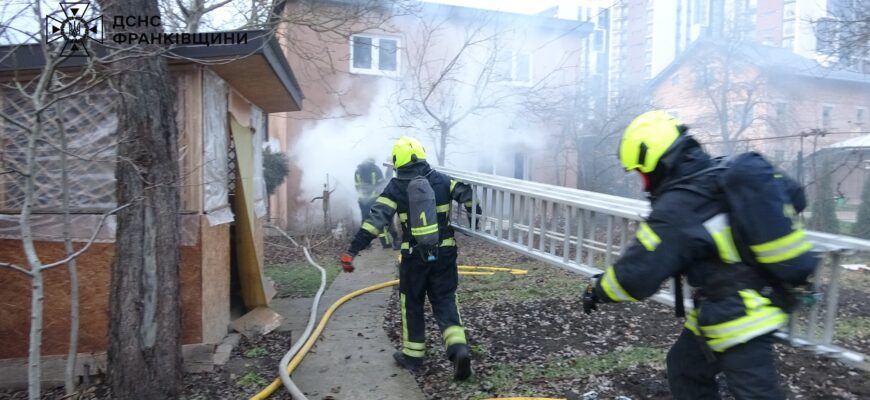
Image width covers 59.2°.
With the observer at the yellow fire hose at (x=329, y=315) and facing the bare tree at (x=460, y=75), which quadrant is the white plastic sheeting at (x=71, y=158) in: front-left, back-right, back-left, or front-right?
back-left

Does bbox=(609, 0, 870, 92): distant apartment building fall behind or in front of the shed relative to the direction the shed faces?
in front

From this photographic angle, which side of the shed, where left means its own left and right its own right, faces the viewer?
right

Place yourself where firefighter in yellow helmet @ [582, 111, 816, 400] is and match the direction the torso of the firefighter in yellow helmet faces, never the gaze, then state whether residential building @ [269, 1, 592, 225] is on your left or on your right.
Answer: on your right

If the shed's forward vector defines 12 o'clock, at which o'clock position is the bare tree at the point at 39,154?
The bare tree is roughly at 3 o'clock from the shed.

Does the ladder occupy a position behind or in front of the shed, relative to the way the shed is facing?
in front

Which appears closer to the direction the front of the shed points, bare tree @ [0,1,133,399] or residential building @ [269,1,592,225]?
the residential building

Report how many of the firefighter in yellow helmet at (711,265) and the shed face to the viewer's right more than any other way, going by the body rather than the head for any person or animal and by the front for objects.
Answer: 1

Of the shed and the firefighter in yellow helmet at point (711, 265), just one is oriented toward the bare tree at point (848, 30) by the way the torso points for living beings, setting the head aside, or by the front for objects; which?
the shed

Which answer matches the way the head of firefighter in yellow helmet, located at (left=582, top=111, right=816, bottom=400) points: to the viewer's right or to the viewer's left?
to the viewer's left

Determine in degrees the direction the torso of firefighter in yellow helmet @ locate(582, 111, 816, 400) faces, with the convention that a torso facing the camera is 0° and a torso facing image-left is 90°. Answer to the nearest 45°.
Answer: approximately 90°

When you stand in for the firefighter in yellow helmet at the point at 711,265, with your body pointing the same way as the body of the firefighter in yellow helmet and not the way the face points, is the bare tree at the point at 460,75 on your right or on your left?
on your right

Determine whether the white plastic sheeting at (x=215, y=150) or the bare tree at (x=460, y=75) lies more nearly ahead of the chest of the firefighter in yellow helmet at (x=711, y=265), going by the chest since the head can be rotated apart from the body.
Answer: the white plastic sheeting
